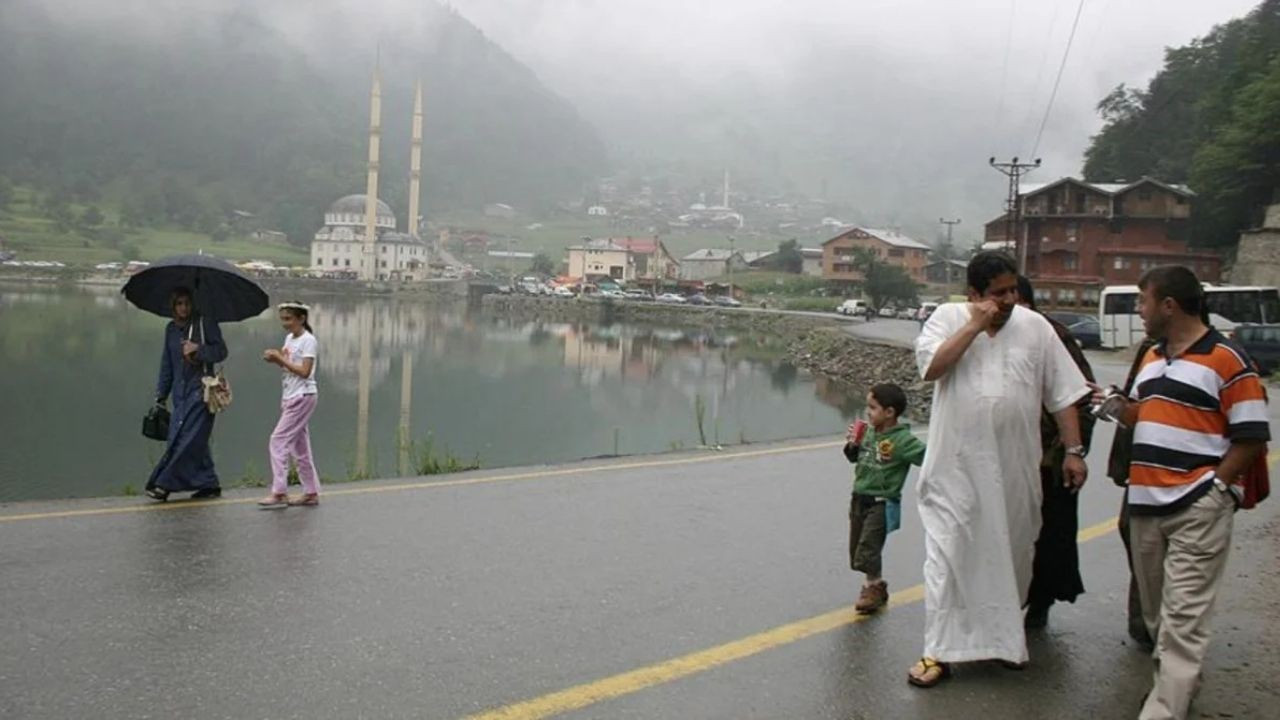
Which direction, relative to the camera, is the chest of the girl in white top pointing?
to the viewer's left

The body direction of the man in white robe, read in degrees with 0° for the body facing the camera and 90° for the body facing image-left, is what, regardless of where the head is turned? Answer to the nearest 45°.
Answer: approximately 0°

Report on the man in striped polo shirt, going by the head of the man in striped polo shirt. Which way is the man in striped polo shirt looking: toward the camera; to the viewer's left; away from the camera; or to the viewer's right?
to the viewer's left

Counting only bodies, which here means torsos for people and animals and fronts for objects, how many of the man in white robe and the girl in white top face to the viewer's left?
1

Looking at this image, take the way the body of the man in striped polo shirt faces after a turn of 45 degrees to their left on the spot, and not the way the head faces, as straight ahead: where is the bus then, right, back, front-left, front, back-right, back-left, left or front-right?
back

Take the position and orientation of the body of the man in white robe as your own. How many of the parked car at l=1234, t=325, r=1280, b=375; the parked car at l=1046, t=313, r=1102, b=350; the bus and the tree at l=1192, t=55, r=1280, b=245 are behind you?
4

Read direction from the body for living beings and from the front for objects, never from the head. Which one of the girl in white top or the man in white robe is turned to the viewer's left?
the girl in white top
